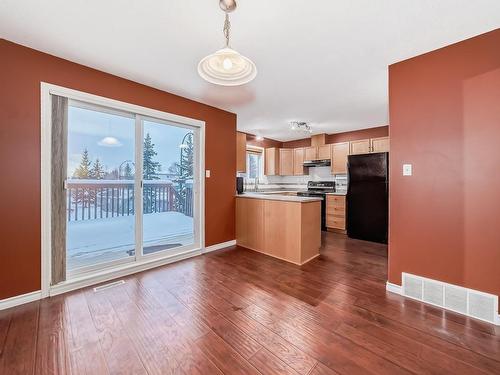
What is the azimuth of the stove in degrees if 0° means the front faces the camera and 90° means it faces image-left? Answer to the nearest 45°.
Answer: approximately 45°

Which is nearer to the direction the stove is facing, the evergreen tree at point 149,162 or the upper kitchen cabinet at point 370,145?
the evergreen tree

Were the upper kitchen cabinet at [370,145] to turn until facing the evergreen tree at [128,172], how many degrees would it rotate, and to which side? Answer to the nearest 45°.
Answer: approximately 45° to its right

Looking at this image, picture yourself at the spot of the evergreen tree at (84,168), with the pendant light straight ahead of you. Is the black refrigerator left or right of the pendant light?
left

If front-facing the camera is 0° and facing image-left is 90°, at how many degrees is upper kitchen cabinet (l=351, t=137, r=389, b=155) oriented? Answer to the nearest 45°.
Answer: approximately 0°

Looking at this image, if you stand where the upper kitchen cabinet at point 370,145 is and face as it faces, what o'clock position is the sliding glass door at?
The sliding glass door is roughly at 1 o'clock from the upper kitchen cabinet.

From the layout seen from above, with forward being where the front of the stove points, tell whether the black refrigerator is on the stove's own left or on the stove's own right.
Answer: on the stove's own left
